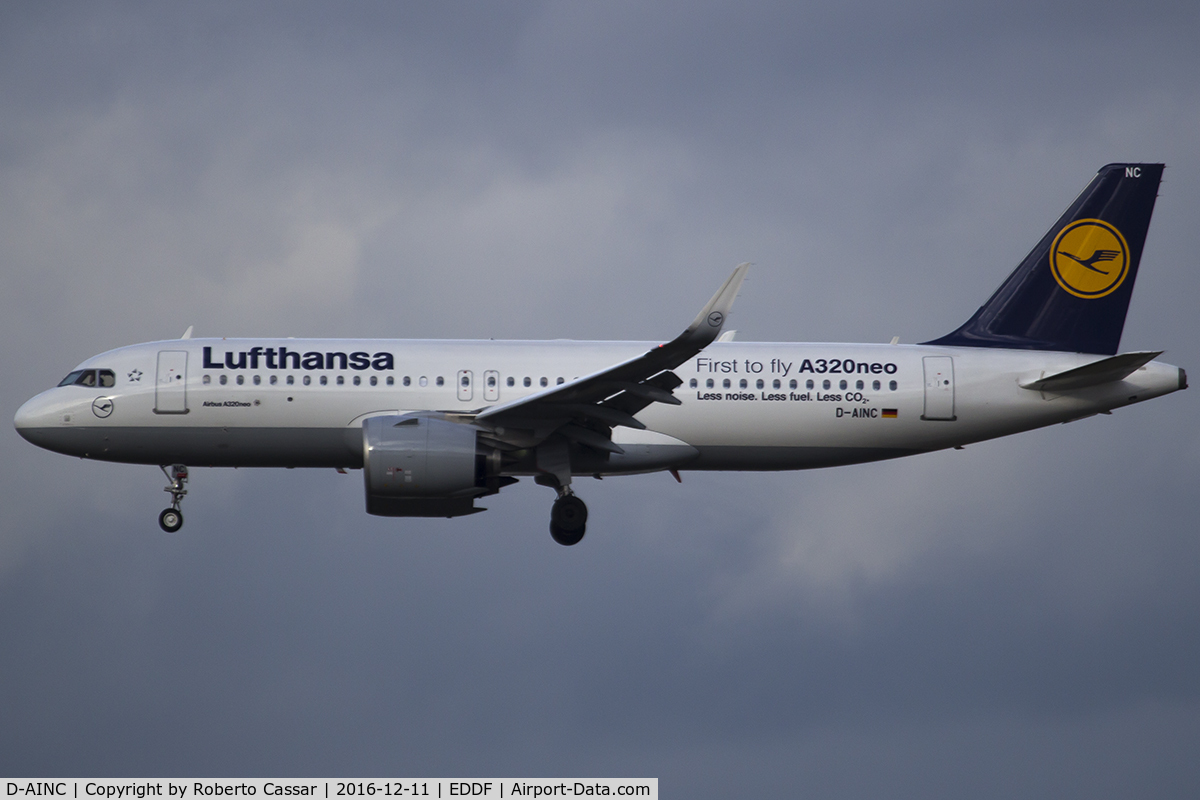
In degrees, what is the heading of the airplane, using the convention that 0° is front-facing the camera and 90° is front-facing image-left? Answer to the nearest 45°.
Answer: approximately 90°
